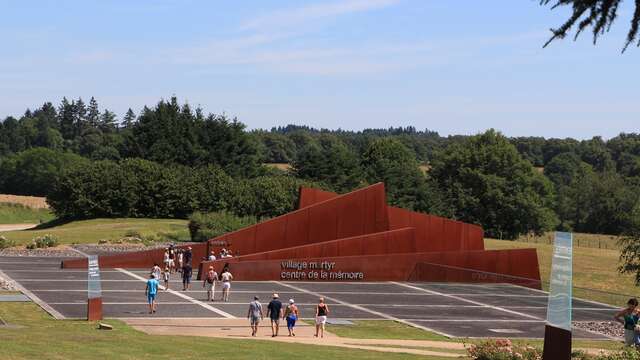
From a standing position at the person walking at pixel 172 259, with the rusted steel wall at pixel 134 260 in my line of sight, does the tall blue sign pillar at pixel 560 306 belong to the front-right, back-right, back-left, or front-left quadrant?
back-left

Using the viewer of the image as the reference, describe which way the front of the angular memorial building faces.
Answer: facing the viewer
